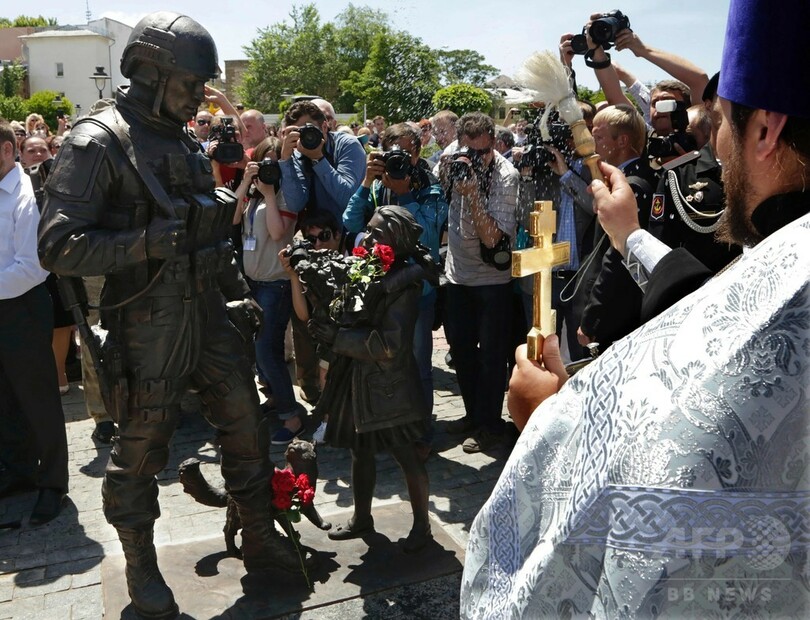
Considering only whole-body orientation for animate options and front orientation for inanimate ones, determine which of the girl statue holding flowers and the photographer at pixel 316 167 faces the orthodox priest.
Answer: the photographer

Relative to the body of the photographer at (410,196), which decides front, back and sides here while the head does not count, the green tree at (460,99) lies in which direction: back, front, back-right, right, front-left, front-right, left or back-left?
back

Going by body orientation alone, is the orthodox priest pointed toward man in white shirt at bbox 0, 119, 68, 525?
yes

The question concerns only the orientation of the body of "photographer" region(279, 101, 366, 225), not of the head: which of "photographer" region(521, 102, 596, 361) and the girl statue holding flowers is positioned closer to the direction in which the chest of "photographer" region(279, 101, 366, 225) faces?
the girl statue holding flowers

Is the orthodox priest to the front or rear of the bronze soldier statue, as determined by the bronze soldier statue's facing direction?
to the front

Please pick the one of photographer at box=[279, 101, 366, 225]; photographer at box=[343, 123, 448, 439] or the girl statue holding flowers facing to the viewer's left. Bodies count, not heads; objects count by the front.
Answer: the girl statue holding flowers

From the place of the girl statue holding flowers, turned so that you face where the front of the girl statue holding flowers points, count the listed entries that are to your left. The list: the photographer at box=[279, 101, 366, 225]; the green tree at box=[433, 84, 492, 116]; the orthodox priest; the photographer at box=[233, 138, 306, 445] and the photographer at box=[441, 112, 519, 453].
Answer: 1

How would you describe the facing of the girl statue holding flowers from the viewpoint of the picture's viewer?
facing to the left of the viewer

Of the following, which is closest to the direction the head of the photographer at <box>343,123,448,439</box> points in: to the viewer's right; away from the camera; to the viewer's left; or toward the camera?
toward the camera

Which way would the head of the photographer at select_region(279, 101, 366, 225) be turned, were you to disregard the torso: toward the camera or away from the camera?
toward the camera

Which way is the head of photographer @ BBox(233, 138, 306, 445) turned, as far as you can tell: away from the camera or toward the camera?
toward the camera

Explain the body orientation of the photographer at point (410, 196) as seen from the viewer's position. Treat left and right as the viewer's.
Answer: facing the viewer

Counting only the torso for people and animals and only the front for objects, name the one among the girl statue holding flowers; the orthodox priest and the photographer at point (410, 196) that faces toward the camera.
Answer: the photographer

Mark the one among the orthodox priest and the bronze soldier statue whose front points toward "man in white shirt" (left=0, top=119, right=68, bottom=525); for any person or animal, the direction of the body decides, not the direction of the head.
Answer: the orthodox priest

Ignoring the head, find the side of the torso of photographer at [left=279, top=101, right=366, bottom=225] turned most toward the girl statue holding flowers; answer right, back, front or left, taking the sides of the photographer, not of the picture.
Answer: front
